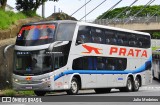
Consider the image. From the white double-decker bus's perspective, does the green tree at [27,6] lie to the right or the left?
on its right

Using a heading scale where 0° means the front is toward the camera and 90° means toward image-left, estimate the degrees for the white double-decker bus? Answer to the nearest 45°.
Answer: approximately 45°
